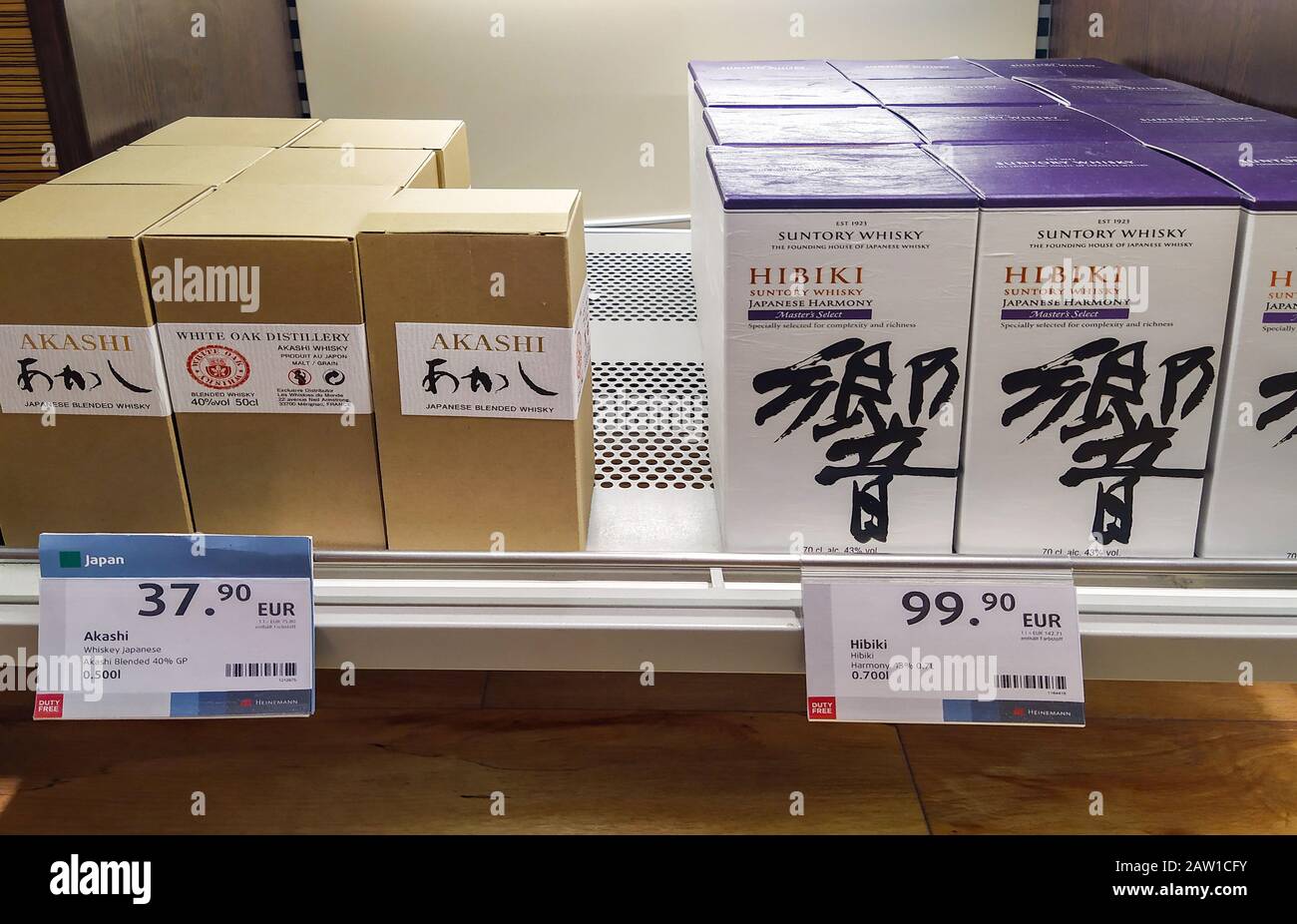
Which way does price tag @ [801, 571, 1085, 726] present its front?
toward the camera

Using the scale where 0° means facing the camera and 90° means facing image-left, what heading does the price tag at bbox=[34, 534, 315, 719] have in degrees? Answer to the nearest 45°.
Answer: approximately 0°

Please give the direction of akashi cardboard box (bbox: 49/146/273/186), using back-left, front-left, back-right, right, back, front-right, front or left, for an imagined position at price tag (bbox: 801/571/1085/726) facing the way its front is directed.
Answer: right

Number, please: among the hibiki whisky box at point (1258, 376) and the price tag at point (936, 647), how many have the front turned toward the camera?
2

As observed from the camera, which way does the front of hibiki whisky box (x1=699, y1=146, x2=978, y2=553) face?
facing the viewer

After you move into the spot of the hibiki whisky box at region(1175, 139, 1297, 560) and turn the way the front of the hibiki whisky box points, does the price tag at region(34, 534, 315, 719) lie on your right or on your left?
on your right

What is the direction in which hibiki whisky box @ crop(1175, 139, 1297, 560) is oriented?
toward the camera

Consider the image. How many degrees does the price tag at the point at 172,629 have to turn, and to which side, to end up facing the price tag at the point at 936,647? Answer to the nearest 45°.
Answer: approximately 45° to its left

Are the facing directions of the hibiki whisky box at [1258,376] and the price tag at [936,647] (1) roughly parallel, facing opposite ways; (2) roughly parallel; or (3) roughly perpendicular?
roughly parallel
